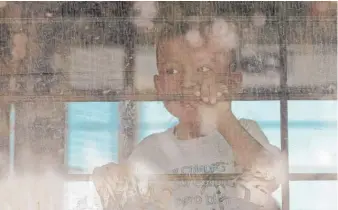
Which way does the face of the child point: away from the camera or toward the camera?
toward the camera

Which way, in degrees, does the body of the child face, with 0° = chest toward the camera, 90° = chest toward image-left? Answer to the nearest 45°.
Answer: approximately 0°
